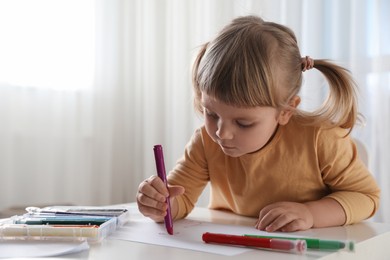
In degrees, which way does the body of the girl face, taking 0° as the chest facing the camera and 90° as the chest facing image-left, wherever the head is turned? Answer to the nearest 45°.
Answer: approximately 45°
